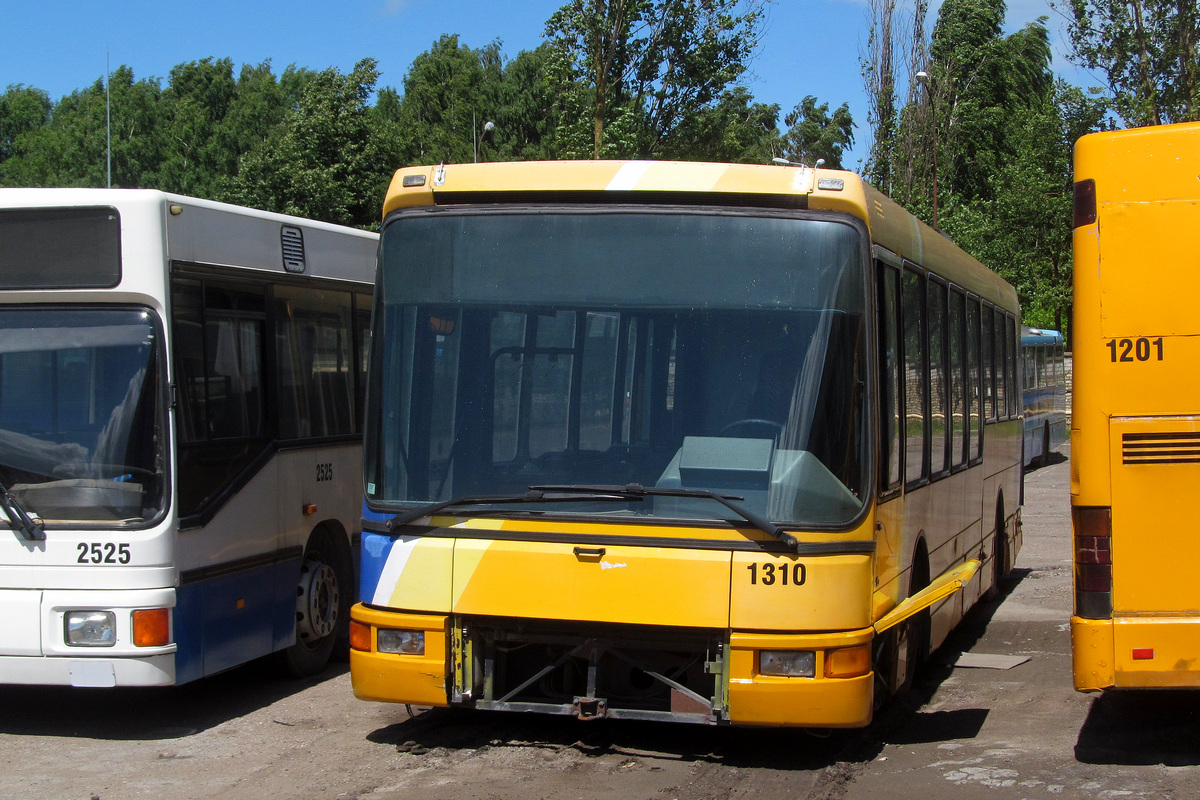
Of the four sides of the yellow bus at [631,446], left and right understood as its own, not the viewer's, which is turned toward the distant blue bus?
back

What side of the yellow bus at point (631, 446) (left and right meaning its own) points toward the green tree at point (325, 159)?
back

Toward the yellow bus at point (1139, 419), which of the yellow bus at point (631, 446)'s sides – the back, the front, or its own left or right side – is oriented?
left

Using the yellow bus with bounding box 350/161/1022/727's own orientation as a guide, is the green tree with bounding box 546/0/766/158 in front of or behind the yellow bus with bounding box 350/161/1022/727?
behind

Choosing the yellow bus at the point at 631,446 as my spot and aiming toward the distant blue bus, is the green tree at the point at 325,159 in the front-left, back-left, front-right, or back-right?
front-left

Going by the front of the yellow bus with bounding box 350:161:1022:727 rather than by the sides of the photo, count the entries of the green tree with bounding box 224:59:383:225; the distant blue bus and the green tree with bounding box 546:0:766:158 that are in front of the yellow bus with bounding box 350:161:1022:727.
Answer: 0

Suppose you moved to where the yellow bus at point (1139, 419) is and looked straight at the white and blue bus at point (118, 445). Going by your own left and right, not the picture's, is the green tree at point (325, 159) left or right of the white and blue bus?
right

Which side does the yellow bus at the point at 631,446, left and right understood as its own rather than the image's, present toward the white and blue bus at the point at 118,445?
right

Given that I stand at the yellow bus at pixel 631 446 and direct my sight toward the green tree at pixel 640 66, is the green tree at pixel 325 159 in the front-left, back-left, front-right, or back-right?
front-left

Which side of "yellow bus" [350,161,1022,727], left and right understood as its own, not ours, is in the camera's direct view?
front

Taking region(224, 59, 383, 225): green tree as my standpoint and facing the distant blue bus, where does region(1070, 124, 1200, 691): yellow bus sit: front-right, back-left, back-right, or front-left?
front-right
